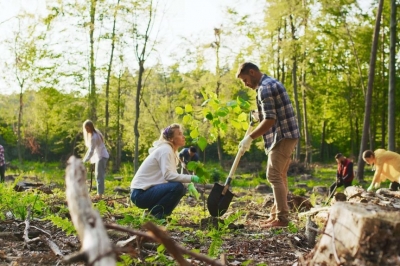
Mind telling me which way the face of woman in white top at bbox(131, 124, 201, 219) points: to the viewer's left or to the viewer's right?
to the viewer's right

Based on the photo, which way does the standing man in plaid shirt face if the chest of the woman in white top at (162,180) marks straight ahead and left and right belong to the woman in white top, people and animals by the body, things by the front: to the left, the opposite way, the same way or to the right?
the opposite way

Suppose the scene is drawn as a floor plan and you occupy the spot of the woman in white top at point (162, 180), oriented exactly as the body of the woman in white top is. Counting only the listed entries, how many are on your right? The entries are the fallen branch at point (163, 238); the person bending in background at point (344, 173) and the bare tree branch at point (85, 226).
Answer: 2

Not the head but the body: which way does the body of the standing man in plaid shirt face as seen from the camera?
to the viewer's left

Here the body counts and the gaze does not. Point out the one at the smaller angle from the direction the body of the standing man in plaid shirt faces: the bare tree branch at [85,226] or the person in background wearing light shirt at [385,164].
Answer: the bare tree branch

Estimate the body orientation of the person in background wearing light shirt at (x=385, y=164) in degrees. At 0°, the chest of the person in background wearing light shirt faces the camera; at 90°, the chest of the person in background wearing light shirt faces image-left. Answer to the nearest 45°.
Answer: approximately 90°

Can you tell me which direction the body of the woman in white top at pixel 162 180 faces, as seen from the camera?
to the viewer's right

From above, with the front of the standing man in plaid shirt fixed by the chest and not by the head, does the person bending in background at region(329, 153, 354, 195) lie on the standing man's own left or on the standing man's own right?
on the standing man's own right

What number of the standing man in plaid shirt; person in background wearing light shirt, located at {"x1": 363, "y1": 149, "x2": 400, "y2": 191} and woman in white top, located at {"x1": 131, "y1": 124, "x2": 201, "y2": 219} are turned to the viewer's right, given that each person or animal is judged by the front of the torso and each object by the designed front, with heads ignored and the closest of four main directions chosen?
1
